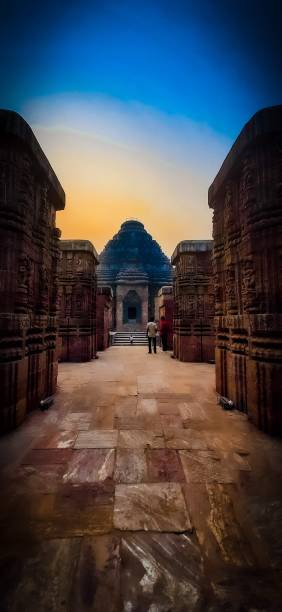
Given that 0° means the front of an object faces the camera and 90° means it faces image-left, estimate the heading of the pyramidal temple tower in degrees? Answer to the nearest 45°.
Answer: approximately 0°

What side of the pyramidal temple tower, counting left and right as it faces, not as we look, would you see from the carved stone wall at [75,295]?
front

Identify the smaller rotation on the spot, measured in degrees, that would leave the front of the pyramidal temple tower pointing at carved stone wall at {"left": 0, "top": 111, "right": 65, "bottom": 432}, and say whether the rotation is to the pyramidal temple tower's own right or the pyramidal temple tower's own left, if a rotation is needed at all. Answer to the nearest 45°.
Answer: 0° — it already faces it

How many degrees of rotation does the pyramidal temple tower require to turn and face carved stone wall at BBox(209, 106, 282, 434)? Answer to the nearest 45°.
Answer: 0° — it already faces it

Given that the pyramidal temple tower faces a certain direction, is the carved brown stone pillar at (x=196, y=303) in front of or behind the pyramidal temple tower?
in front
